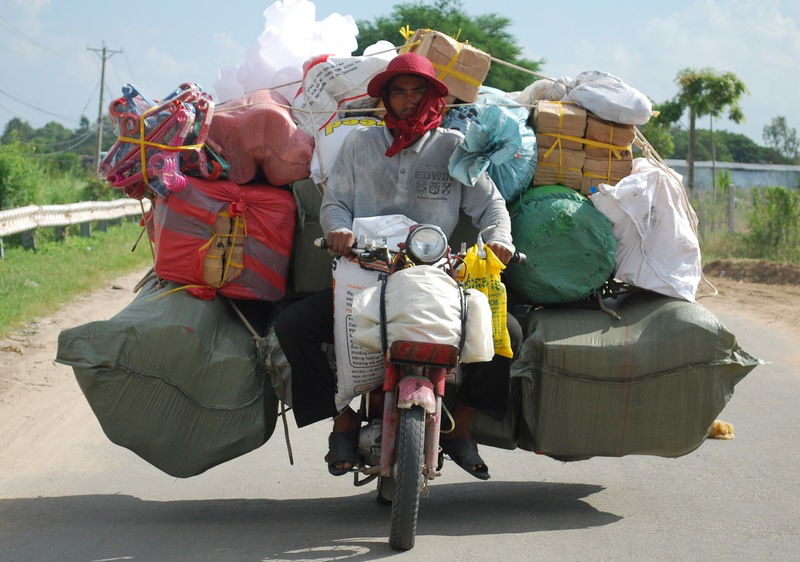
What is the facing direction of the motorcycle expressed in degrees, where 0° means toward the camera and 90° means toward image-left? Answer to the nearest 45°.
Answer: approximately 0°

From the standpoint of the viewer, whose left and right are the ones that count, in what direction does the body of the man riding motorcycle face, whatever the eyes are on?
facing the viewer

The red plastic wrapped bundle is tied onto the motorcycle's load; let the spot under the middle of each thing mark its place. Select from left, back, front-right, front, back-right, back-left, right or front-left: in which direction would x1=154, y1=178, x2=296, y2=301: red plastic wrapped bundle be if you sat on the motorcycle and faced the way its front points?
back-right

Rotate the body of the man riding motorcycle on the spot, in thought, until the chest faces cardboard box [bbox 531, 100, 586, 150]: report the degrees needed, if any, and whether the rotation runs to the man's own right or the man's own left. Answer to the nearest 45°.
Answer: approximately 135° to the man's own left

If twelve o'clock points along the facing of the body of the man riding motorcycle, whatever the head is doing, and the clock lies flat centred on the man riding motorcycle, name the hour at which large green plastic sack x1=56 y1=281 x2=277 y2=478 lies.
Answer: The large green plastic sack is roughly at 3 o'clock from the man riding motorcycle.

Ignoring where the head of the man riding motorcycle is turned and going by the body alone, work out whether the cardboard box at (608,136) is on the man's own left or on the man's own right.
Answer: on the man's own left

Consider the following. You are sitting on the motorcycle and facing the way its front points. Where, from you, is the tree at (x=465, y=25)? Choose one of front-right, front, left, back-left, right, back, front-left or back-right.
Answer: back

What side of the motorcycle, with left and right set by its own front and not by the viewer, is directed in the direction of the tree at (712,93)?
back
